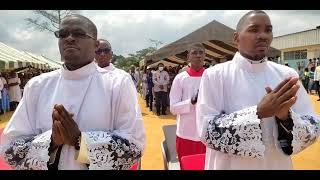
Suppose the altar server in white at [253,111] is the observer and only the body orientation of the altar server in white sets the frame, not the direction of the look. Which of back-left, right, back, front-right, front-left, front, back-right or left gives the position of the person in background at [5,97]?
back

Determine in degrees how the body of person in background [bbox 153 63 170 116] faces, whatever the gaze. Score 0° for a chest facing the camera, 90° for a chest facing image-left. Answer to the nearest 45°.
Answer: approximately 0°

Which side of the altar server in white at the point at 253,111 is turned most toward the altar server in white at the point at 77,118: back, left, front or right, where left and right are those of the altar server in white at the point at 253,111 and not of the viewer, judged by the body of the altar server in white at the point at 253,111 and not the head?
right

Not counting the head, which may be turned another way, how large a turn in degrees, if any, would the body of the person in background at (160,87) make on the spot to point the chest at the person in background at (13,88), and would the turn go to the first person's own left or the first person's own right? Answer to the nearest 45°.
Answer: approximately 90° to the first person's own right

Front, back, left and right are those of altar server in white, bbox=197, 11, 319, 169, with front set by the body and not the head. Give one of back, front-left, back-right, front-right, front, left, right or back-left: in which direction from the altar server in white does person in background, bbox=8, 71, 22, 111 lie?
back

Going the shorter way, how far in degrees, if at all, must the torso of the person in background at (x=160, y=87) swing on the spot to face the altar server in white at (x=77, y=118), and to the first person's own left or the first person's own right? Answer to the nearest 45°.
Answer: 0° — they already face them

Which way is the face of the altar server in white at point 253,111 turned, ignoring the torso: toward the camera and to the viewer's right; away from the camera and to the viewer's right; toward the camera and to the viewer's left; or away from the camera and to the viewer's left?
toward the camera and to the viewer's right

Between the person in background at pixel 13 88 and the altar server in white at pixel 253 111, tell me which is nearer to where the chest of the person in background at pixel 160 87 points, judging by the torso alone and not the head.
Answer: the altar server in white
